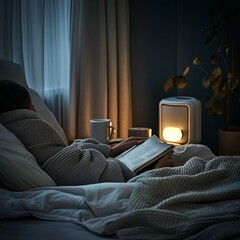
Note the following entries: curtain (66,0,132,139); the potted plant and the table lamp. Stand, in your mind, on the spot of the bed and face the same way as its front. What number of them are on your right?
0

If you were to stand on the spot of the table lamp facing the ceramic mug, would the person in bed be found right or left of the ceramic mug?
left

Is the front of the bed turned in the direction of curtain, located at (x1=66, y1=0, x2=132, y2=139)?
no

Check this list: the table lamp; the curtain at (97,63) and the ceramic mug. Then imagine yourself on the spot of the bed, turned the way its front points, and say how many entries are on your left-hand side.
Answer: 3

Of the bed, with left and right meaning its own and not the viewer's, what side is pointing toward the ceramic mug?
left

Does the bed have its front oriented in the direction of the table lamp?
no

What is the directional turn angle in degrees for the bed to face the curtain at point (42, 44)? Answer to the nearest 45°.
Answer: approximately 90° to its left

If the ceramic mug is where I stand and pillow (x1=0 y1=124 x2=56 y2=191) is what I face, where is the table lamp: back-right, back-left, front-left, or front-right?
back-left

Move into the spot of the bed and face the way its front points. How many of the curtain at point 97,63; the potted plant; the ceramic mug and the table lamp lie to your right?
0

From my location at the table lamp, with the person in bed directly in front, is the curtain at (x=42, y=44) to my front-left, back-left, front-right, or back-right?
front-right

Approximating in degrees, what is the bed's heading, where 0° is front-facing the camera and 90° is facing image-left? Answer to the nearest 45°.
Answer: approximately 270°
